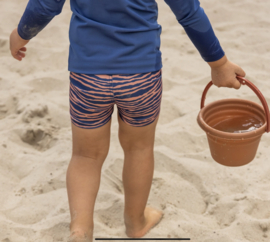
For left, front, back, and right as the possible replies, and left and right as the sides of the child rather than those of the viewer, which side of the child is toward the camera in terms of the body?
back
